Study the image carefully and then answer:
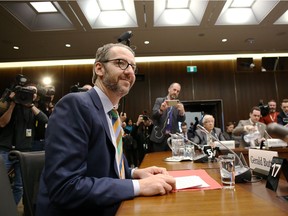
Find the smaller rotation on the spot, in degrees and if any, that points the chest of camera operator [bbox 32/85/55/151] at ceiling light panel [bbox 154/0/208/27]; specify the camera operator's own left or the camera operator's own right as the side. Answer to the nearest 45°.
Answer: approximately 45° to the camera operator's own left

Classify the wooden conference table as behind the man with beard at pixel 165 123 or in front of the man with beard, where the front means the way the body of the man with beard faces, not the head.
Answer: in front

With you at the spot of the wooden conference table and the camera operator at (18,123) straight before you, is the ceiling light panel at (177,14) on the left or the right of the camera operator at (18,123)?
right
